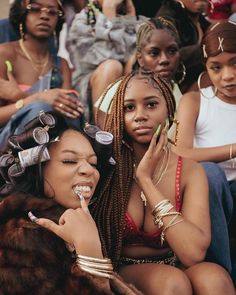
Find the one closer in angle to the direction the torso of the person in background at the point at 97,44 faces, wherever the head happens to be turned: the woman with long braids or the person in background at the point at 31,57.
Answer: the woman with long braids

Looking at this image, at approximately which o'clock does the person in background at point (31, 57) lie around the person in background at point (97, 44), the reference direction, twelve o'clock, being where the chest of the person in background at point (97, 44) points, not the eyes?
the person in background at point (31, 57) is roughly at 2 o'clock from the person in background at point (97, 44).

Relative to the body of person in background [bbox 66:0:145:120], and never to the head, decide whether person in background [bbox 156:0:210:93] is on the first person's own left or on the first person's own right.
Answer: on the first person's own left

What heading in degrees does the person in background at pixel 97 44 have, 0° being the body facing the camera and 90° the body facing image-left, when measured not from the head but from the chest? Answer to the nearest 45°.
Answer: approximately 0°

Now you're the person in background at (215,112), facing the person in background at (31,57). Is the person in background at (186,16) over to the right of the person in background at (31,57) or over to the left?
right

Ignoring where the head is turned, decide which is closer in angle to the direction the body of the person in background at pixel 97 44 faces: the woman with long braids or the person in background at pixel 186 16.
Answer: the woman with long braids

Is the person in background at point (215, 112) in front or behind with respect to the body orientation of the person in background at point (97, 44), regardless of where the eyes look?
in front

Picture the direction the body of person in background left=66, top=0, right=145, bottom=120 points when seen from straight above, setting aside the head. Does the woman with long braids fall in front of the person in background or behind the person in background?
in front
